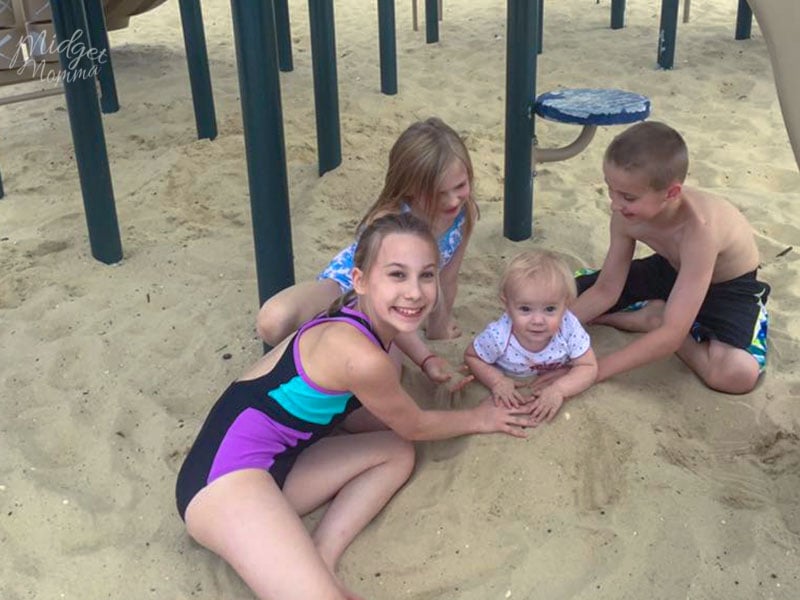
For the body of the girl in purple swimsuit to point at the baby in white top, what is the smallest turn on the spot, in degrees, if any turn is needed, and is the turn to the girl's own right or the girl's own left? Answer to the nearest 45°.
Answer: approximately 45° to the girl's own left

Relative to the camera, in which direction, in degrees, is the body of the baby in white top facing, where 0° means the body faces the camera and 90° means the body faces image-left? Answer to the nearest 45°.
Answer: approximately 0°

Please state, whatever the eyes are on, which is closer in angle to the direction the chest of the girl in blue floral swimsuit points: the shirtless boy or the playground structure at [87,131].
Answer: the shirtless boy

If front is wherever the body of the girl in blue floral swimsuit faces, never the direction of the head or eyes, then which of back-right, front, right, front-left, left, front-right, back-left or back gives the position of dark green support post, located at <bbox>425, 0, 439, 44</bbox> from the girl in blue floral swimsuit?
back-left

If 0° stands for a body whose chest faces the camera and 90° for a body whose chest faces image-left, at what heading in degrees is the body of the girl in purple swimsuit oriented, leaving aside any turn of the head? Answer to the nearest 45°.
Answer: approximately 270°

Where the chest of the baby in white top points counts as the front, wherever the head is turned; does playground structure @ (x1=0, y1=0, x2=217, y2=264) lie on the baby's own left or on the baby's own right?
on the baby's own right

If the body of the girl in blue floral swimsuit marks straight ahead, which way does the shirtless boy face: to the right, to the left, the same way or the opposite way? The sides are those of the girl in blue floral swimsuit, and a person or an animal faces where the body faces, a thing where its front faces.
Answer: to the right

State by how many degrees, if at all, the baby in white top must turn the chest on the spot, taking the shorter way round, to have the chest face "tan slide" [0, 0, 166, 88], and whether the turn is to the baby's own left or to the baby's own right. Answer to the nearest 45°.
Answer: approximately 135° to the baby's own right

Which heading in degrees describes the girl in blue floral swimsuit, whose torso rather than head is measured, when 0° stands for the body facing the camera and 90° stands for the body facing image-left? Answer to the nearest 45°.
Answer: approximately 315°
